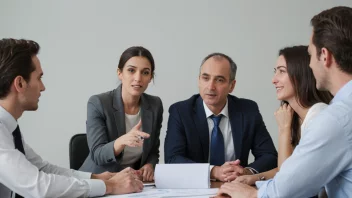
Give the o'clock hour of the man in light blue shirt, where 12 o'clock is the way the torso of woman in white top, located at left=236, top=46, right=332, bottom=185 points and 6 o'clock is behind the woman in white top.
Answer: The man in light blue shirt is roughly at 9 o'clock from the woman in white top.

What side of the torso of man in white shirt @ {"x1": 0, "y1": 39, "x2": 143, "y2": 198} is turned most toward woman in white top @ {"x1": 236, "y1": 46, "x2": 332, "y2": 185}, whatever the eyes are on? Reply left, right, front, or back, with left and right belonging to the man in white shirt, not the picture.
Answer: front

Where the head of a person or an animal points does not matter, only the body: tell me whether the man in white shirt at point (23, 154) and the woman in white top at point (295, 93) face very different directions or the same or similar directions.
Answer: very different directions

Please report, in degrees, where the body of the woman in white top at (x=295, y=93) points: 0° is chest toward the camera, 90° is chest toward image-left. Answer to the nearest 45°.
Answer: approximately 90°

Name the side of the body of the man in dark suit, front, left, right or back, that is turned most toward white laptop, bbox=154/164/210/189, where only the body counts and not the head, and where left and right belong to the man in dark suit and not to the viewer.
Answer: front

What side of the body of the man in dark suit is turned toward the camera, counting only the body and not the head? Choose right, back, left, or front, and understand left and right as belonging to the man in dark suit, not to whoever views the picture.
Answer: front

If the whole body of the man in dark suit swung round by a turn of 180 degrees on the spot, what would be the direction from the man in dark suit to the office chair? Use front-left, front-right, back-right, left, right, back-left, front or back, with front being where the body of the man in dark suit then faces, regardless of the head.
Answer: left

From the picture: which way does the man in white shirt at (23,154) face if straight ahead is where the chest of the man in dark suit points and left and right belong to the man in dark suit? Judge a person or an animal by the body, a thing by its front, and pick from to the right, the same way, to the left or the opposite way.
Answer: to the left

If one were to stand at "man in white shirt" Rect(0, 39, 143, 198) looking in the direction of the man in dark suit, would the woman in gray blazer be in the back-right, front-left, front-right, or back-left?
front-left

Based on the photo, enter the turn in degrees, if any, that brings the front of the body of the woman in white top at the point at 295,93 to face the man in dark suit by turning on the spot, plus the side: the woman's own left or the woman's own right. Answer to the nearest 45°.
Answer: approximately 45° to the woman's own right

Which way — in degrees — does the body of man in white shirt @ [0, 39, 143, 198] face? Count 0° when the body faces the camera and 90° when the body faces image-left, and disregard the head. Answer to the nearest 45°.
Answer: approximately 270°

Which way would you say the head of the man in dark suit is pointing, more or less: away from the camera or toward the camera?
toward the camera

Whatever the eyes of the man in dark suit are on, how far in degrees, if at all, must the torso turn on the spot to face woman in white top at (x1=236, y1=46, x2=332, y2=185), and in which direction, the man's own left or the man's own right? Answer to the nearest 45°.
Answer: approximately 45° to the man's own left

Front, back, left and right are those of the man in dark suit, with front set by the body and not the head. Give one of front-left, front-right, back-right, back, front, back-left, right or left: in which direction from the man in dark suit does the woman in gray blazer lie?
right

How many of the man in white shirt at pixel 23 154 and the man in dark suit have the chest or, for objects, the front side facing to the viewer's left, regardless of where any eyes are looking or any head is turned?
0

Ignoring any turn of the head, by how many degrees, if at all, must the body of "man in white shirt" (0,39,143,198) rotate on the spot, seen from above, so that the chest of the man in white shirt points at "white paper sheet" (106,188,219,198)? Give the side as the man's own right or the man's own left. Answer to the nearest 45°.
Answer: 0° — they already face it
